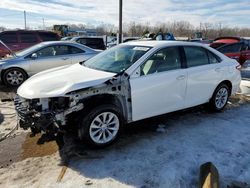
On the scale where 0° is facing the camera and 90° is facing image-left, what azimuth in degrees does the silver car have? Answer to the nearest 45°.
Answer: approximately 90°

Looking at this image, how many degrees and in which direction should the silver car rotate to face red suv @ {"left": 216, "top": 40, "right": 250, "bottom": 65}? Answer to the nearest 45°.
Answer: approximately 180°

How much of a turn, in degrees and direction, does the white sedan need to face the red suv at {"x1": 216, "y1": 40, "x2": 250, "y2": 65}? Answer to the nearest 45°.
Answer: approximately 180°

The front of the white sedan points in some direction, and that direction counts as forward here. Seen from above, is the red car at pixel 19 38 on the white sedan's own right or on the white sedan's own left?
on the white sedan's own right

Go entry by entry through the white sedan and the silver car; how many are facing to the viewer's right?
0

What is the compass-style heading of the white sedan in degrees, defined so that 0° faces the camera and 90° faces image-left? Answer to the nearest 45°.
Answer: approximately 45°

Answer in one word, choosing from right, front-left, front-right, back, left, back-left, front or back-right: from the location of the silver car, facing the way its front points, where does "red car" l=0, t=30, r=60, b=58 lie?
right

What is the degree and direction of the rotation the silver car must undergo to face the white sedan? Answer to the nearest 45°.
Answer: approximately 90° to its left

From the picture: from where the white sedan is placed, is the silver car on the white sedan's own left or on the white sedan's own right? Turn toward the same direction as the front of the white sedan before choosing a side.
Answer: on the white sedan's own right
